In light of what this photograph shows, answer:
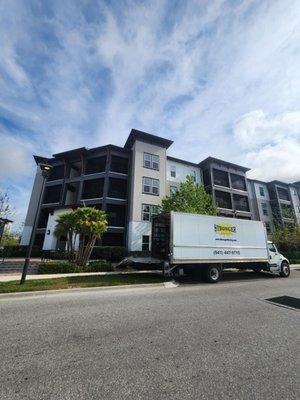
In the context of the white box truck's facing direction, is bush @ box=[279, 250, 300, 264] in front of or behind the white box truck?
in front

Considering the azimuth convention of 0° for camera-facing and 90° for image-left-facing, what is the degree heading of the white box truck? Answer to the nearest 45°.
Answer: approximately 225°

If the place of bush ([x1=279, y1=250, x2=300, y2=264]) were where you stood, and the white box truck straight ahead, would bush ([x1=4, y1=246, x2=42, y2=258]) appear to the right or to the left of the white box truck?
right

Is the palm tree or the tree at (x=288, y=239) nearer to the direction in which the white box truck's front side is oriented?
the tree

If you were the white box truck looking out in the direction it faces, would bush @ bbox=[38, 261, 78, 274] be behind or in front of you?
behind

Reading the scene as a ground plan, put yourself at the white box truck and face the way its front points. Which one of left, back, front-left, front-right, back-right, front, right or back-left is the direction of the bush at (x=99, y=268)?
back-left

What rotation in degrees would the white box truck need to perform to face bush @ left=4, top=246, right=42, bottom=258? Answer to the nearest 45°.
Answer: approximately 135° to its left

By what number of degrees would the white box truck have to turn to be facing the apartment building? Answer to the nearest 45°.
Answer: approximately 90° to its left

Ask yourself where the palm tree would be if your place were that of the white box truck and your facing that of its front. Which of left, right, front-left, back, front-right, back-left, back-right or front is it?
back-left
